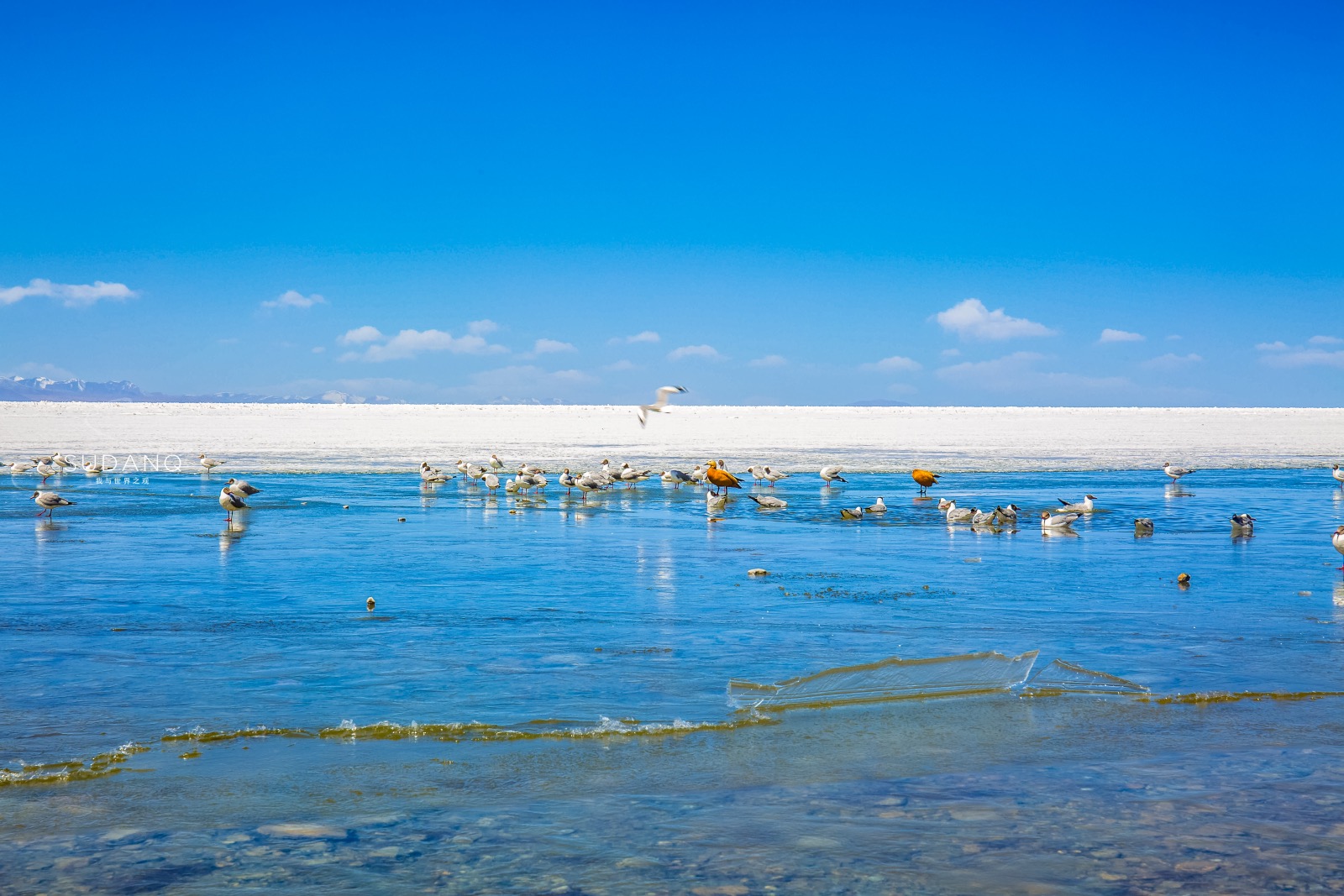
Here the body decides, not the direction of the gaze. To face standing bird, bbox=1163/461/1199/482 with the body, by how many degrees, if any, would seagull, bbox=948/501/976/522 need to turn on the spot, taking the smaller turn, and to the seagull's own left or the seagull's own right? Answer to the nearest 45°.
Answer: approximately 135° to the seagull's own right

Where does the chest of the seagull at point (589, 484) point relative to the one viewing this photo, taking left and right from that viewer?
facing to the left of the viewer

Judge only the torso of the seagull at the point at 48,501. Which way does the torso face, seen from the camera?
to the viewer's left

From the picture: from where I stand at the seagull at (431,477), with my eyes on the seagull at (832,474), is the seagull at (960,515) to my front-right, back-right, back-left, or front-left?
front-right

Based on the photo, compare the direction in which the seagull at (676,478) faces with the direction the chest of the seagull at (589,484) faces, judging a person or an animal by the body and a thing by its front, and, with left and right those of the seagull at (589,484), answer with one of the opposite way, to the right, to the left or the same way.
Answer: the same way

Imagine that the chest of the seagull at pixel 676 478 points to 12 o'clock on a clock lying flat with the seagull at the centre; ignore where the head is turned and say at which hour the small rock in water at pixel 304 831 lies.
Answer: The small rock in water is roughly at 9 o'clock from the seagull.

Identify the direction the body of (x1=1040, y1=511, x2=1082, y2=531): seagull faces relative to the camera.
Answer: to the viewer's left
